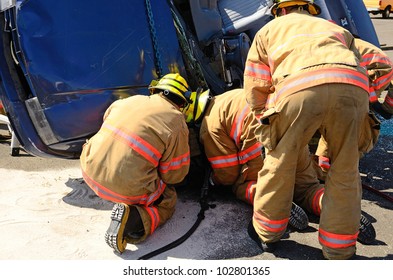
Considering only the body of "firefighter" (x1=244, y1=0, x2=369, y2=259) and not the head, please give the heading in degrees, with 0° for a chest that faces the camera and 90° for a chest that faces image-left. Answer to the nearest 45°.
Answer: approximately 180°

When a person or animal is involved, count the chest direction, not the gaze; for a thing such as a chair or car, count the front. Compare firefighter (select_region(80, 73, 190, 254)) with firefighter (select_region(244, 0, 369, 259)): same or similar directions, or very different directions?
same or similar directions

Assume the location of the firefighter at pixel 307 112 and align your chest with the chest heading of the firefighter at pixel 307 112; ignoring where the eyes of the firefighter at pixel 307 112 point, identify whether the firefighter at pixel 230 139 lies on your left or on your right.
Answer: on your left

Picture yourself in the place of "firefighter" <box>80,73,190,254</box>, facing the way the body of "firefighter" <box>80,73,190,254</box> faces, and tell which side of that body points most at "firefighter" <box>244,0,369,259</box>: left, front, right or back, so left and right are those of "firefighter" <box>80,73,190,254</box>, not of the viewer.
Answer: right

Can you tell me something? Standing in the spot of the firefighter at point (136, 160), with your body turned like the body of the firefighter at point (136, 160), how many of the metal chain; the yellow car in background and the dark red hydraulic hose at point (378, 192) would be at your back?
0

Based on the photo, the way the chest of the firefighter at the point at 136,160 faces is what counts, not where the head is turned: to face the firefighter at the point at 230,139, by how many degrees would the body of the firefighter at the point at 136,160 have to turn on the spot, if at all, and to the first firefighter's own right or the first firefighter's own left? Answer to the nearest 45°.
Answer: approximately 45° to the first firefighter's own right

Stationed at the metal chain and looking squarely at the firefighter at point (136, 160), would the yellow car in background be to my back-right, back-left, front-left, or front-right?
back-left

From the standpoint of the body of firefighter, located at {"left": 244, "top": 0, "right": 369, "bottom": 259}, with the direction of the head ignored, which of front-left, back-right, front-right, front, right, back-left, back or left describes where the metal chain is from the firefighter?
front-left

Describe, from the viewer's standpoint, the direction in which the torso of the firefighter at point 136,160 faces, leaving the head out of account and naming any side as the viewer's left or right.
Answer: facing away from the viewer and to the right of the viewer

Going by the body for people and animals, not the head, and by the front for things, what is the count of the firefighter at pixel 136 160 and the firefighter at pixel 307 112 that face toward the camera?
0

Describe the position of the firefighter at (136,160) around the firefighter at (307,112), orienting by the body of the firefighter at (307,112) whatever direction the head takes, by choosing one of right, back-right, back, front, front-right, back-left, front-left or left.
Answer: left

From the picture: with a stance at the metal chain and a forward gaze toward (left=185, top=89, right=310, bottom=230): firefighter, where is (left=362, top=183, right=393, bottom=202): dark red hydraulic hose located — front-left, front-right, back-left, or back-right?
front-left

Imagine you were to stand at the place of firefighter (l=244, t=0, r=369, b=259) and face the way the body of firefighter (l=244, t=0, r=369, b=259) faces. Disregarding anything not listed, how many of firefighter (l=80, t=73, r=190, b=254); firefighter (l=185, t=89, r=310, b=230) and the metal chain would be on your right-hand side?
0
